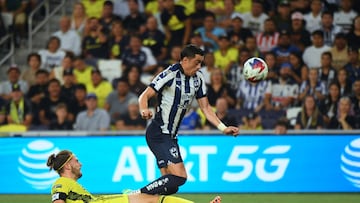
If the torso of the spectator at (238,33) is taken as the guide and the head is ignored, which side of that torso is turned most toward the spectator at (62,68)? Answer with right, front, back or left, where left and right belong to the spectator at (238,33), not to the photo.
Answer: right

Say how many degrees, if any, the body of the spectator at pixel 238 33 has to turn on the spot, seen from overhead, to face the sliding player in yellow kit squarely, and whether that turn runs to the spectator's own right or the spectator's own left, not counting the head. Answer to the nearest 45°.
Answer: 0° — they already face them

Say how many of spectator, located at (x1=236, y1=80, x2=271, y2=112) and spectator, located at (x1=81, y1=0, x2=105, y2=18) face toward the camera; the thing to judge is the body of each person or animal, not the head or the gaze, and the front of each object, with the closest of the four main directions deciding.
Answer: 2

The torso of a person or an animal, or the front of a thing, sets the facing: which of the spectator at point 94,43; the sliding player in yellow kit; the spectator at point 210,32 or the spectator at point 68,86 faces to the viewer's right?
the sliding player in yellow kit

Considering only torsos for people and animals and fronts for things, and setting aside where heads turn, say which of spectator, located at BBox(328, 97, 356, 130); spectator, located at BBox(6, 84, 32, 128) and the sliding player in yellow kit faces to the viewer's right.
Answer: the sliding player in yellow kit
